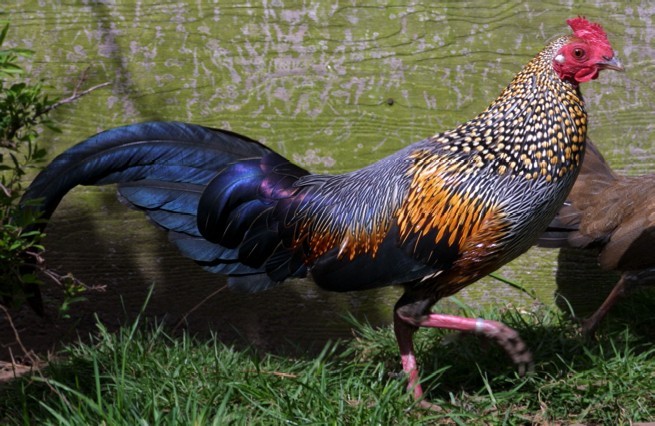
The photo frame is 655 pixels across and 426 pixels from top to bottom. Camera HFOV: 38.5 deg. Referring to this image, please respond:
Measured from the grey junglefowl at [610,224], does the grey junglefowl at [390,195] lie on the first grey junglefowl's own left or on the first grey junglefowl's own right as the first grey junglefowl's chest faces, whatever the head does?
on the first grey junglefowl's own right

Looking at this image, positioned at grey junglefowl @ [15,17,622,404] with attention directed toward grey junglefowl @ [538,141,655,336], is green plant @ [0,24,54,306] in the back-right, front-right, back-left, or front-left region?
back-left

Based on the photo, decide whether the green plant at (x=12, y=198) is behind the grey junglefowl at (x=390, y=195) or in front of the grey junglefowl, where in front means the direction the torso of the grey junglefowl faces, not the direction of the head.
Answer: behind

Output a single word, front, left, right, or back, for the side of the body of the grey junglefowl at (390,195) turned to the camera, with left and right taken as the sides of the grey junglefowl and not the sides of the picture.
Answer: right

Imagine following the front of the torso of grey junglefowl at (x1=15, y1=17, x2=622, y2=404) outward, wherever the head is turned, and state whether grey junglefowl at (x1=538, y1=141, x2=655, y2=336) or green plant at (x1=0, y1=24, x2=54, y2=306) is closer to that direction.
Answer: the grey junglefowl

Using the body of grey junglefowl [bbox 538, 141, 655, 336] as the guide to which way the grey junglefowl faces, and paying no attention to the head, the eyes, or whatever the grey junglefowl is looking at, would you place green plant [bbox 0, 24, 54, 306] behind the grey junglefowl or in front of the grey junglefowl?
behind

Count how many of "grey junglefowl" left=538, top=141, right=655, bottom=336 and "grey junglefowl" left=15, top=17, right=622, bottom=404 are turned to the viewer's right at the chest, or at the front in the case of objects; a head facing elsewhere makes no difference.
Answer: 2

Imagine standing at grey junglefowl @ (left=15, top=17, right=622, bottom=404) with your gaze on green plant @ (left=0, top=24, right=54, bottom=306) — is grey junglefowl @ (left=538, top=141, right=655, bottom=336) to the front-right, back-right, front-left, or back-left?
back-right

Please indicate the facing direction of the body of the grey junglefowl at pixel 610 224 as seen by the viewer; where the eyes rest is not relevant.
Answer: to the viewer's right

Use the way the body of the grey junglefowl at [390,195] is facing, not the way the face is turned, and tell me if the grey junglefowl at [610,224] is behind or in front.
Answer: in front
